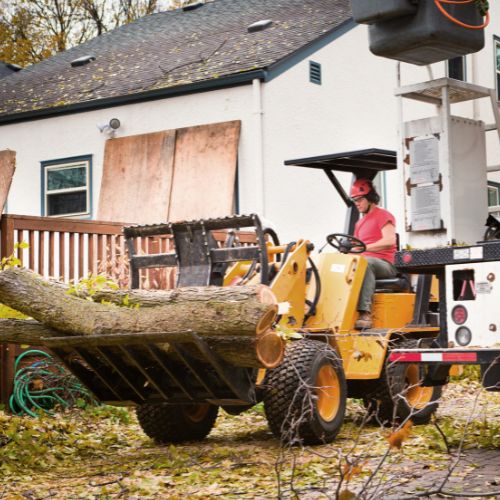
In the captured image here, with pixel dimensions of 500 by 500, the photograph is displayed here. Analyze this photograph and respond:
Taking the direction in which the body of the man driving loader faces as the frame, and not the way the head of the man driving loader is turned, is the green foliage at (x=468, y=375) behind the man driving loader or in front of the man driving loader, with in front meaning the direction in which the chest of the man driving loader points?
behind

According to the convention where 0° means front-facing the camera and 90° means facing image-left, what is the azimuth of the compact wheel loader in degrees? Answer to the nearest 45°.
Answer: approximately 45°

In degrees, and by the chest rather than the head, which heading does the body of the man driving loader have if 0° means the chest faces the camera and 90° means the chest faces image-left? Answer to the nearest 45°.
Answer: approximately 45°

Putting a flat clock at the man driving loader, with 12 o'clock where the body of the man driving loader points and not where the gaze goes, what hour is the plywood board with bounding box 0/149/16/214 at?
The plywood board is roughly at 2 o'clock from the man driving loader.

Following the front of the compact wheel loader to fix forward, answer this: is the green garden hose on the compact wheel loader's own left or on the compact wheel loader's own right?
on the compact wheel loader's own right

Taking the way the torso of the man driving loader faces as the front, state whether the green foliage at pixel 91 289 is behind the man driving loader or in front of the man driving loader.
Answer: in front
